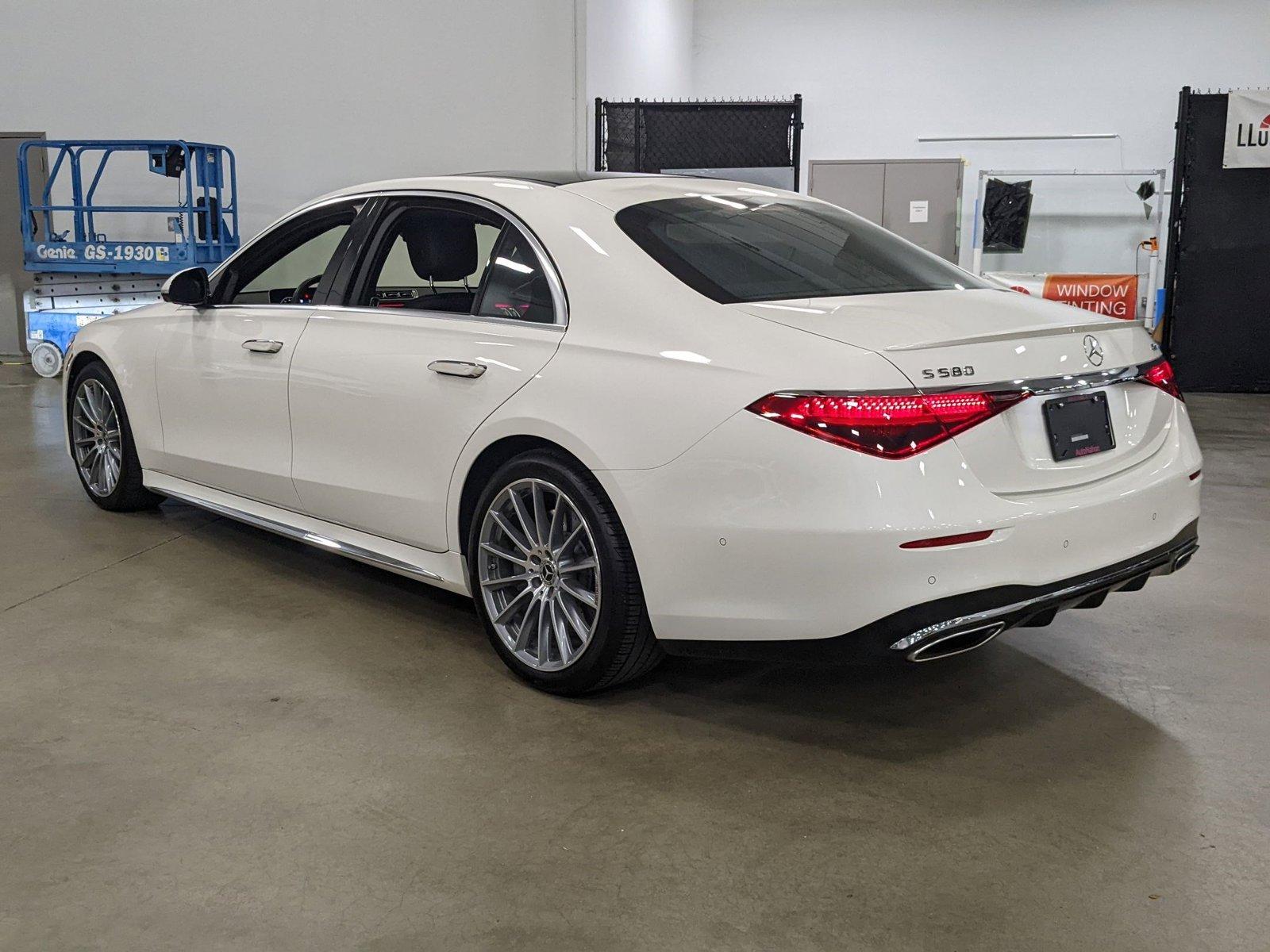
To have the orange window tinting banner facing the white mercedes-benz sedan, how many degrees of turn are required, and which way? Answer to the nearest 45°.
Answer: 0° — it already faces it

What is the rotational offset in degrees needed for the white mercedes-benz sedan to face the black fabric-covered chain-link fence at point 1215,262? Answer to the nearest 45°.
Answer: approximately 90° to its right

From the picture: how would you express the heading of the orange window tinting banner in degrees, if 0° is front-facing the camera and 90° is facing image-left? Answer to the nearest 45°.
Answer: approximately 0°

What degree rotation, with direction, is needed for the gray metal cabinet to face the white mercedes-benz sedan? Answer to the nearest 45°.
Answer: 0° — it already faces it

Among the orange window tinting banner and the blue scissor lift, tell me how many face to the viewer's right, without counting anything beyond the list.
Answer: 1

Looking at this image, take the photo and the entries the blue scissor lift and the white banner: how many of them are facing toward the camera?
1

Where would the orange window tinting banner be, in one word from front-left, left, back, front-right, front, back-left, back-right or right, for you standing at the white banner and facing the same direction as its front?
back-right

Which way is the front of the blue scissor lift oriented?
to the viewer's right
